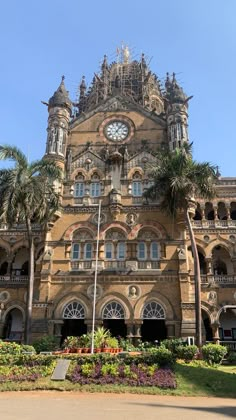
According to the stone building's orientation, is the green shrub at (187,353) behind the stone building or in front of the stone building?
in front

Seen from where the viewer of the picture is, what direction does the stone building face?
facing the viewer

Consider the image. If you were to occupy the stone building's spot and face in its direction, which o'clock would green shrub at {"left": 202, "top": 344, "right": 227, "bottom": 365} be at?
The green shrub is roughly at 11 o'clock from the stone building.

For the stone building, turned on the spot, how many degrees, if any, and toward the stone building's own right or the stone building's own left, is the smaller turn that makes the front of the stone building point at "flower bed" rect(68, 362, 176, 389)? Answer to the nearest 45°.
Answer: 0° — it already faces it

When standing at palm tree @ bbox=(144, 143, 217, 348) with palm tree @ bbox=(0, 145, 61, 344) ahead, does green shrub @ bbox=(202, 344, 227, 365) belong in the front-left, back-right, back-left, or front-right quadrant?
back-left

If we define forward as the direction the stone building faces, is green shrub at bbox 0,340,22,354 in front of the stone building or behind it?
in front

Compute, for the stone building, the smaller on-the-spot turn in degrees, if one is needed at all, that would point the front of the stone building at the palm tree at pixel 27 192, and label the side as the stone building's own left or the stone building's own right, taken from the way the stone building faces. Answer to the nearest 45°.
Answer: approximately 45° to the stone building's own right
